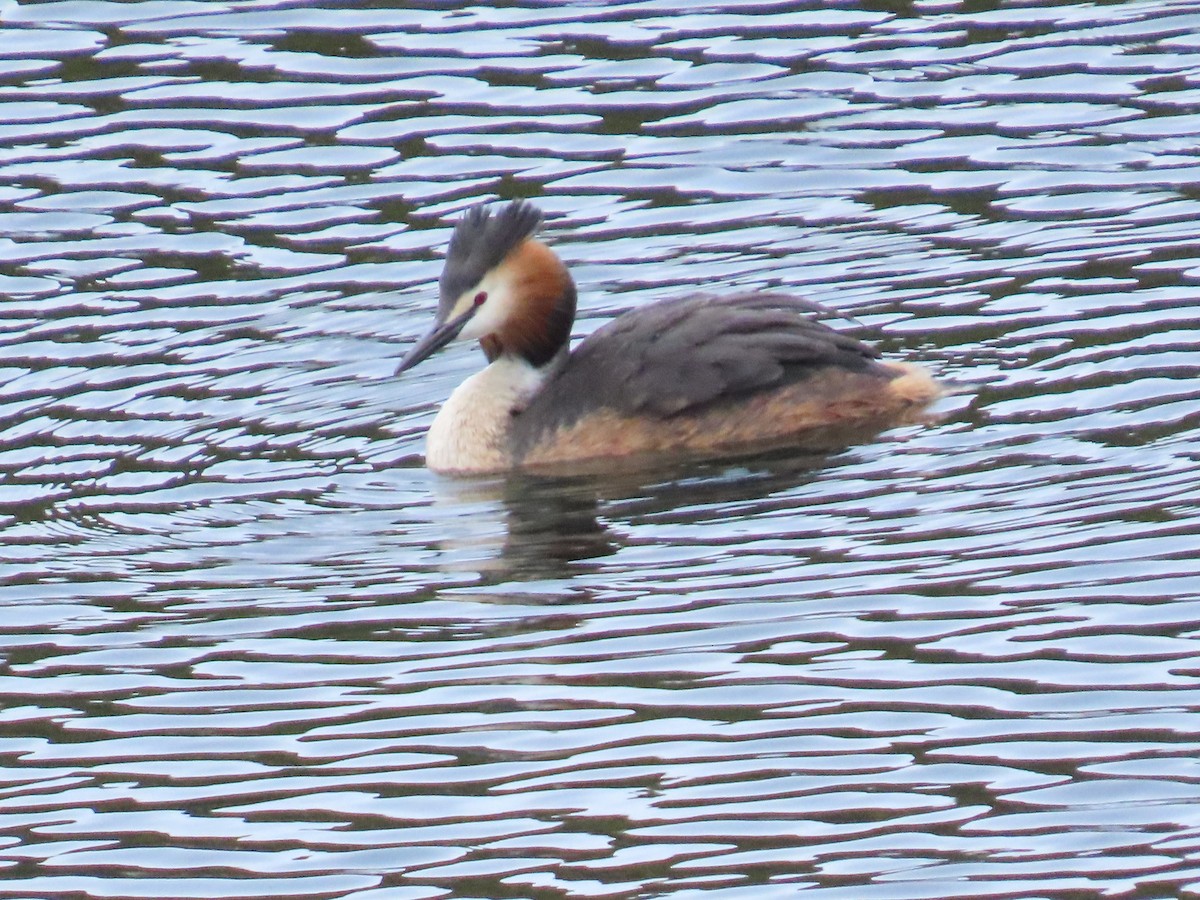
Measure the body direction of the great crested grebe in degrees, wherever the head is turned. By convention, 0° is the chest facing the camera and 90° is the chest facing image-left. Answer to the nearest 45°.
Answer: approximately 90°
